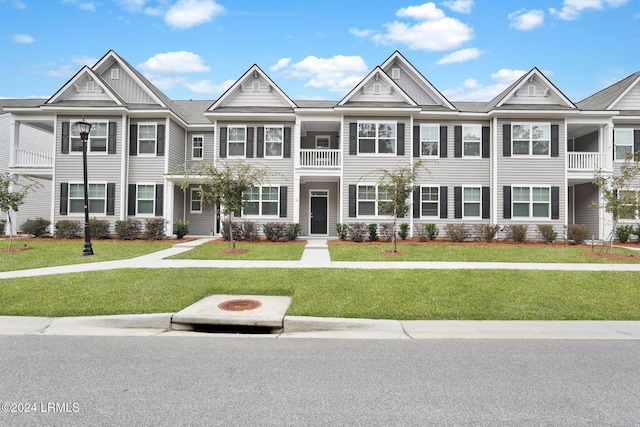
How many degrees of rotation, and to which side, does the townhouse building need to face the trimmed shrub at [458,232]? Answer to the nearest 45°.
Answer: approximately 90° to its left

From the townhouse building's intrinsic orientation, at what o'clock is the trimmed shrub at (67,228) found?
The trimmed shrub is roughly at 3 o'clock from the townhouse building.

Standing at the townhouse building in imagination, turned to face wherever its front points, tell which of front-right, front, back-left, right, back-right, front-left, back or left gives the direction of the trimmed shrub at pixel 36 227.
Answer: right

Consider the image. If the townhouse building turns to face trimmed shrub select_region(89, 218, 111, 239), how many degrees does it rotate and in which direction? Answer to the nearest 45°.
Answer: approximately 90° to its right

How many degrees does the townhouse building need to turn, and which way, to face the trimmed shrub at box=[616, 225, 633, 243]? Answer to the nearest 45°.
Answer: approximately 90° to its left

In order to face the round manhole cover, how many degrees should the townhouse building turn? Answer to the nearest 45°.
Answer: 0° — it already faces it

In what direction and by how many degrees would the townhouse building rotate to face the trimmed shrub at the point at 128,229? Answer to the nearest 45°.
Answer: approximately 90° to its right

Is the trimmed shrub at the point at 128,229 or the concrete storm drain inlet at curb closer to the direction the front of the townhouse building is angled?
the concrete storm drain inlet at curb

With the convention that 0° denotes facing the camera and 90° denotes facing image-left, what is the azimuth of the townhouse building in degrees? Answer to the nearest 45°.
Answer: approximately 0°
